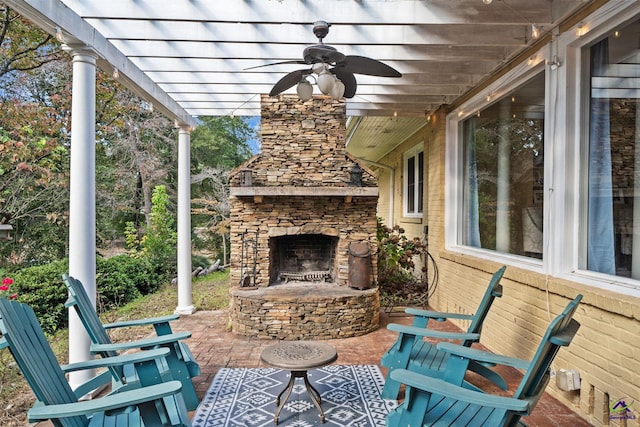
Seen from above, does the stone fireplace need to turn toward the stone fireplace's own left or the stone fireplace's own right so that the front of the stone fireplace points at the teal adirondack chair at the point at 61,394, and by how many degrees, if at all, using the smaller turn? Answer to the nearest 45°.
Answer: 0° — it already faces it

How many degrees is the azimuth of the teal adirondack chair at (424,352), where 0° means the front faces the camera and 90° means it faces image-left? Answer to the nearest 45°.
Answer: approximately 90°

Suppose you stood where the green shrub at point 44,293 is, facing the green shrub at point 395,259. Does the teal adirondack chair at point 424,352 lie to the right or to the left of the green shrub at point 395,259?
right

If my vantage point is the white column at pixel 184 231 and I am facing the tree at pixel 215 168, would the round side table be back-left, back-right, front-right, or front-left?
back-right

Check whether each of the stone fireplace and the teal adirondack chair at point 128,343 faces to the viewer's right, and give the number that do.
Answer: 1

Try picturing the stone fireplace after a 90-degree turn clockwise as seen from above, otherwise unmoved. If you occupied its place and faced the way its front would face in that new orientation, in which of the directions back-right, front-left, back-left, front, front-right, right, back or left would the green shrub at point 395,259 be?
back-right

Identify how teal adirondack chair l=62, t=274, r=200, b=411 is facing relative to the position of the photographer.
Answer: facing to the right of the viewer

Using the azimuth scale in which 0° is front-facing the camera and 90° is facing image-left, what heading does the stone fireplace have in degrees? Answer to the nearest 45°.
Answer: approximately 0°

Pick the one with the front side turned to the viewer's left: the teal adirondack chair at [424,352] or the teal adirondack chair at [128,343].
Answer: the teal adirondack chair at [424,352]

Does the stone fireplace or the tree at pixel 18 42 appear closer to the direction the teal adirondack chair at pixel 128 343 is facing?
the stone fireplace

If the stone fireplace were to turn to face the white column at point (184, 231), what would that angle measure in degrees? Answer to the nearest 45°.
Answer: approximately 90° to its right

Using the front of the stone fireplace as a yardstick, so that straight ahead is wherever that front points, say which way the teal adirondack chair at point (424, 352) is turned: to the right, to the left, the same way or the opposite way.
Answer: to the right

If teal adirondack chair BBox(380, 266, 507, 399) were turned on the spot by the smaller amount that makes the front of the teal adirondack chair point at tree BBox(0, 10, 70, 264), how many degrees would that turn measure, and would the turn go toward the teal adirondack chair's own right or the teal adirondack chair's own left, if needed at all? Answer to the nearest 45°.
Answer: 0° — it already faces it

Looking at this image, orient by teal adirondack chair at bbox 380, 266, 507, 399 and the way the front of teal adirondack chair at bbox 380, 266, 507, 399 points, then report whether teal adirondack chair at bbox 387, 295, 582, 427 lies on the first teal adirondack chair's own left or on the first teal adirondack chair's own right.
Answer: on the first teal adirondack chair's own left

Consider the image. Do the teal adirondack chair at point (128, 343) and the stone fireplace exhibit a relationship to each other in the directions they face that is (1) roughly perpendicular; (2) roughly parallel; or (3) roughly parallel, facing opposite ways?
roughly perpendicular

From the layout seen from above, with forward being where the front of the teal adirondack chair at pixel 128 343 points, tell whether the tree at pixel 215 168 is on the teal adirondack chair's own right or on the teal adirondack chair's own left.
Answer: on the teal adirondack chair's own left
